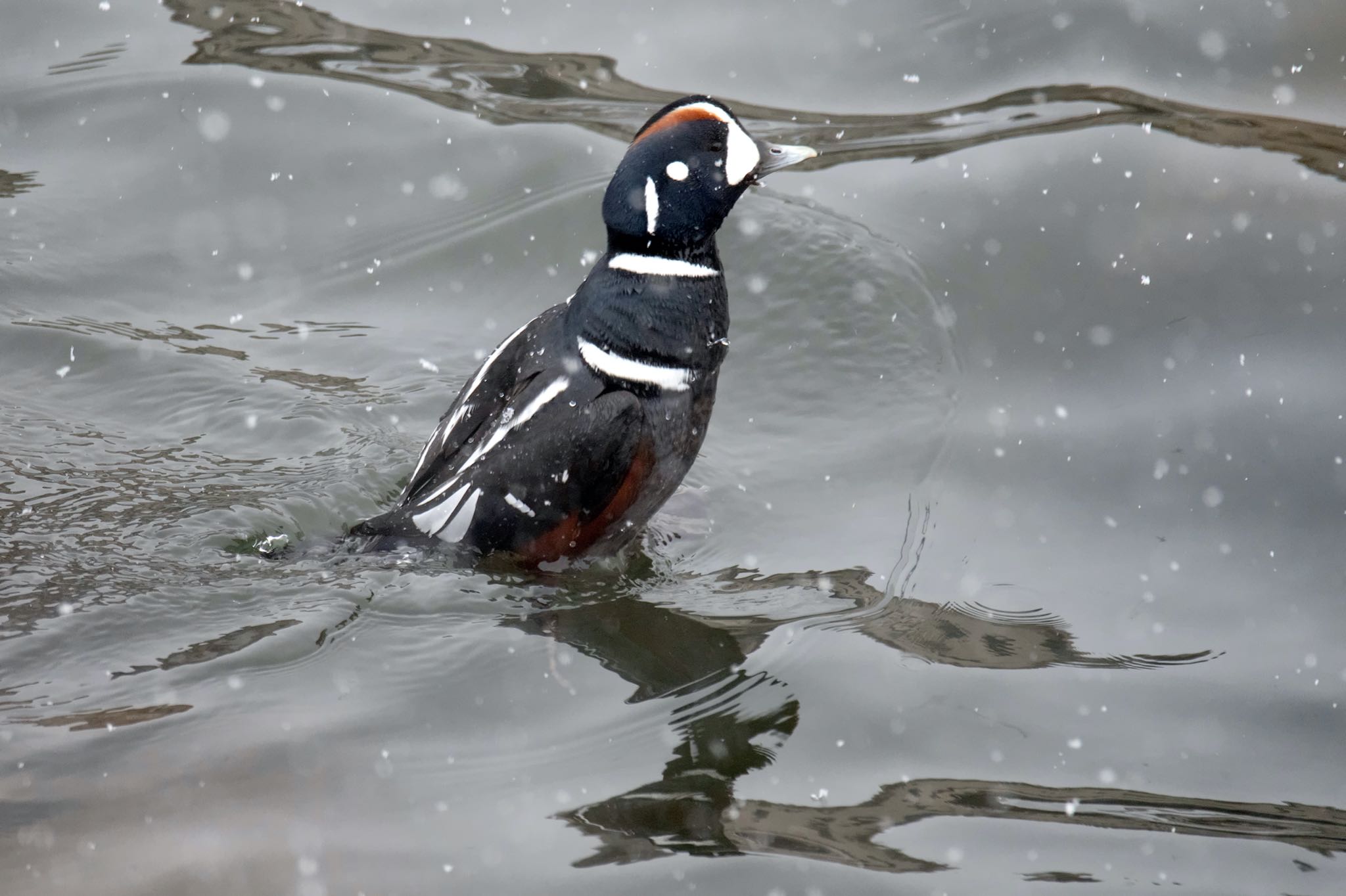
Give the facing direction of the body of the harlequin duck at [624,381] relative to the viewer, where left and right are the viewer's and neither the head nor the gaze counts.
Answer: facing to the right of the viewer
